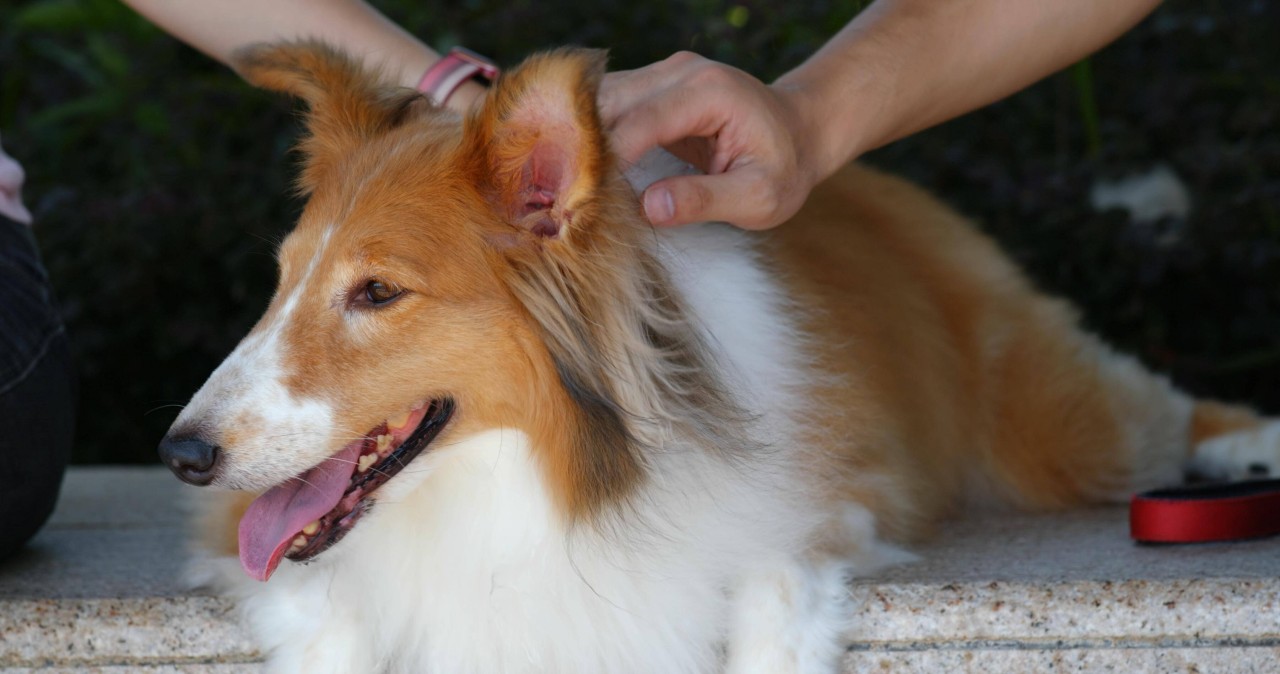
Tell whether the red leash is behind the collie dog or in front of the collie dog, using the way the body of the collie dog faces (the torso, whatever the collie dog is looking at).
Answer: behind

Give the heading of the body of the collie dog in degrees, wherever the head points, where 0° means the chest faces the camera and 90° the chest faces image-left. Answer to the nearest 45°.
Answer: approximately 45°
